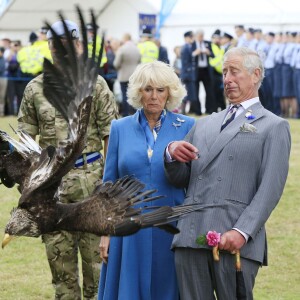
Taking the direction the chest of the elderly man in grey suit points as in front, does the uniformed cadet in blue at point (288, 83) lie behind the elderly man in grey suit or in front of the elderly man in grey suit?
behind

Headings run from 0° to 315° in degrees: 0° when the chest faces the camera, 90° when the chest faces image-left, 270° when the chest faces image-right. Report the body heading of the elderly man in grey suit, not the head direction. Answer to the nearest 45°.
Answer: approximately 45°

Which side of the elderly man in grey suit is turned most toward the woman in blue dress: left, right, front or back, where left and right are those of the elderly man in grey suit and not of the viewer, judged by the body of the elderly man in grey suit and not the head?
right

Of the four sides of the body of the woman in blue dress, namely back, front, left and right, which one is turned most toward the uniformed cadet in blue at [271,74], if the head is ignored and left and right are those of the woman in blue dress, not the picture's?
back

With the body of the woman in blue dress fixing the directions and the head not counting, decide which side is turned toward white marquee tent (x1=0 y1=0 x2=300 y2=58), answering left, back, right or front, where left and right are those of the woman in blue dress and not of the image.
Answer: back

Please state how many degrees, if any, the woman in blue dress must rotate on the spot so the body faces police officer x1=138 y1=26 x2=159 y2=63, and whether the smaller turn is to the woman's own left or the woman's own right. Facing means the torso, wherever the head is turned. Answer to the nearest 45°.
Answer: approximately 180°

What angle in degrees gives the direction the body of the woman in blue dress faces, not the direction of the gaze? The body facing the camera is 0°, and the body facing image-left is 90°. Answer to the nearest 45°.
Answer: approximately 0°

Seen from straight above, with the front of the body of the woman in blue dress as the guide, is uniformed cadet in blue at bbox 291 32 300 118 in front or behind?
behind

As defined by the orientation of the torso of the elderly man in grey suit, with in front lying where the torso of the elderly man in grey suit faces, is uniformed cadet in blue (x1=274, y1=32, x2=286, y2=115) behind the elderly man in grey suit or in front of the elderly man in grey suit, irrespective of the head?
behind
